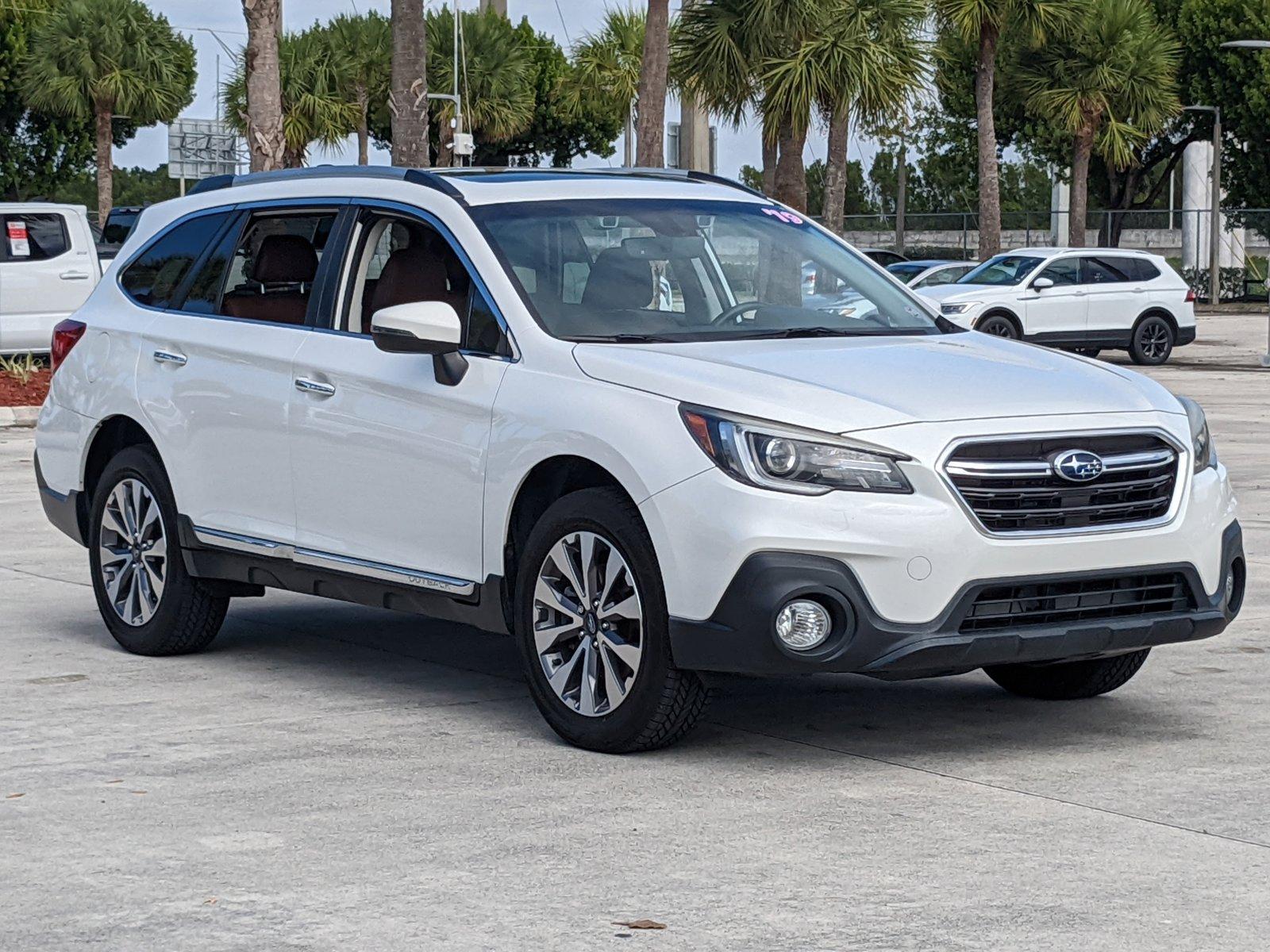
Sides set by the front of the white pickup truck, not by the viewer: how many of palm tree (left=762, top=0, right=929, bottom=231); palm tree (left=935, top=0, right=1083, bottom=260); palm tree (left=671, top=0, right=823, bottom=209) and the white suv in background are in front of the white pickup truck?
0

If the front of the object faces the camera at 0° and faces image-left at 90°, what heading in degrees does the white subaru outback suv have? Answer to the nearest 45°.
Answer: approximately 315°

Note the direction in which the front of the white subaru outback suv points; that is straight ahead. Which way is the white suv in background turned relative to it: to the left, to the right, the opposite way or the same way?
to the right

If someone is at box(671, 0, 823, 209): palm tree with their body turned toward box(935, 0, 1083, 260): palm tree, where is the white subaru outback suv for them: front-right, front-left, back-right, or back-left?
back-right

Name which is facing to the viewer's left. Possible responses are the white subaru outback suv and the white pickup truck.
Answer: the white pickup truck

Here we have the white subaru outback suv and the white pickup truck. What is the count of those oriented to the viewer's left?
1

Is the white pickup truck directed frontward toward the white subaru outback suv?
no

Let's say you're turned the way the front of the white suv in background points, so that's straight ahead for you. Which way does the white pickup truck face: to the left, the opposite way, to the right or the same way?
the same way

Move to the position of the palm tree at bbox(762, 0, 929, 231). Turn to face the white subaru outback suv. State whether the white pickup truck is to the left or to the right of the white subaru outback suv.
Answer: right

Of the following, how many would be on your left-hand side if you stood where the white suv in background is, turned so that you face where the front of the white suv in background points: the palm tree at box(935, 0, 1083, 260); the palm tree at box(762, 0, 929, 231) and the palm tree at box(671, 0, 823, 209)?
0

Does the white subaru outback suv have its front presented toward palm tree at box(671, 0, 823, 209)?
no

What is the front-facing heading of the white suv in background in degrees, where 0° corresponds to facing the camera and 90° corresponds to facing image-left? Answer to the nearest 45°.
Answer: approximately 45°

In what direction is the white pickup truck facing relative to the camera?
to the viewer's left

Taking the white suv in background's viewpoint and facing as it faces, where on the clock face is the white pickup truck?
The white pickup truck is roughly at 12 o'clock from the white suv in background.

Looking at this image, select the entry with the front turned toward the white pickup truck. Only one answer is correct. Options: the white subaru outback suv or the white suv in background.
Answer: the white suv in background

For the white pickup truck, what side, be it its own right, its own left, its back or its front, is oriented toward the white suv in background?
back

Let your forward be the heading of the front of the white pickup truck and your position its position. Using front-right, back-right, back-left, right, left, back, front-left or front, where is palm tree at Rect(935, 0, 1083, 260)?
back-right

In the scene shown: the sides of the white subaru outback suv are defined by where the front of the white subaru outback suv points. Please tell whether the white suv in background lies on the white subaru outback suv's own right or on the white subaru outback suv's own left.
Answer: on the white subaru outback suv's own left
